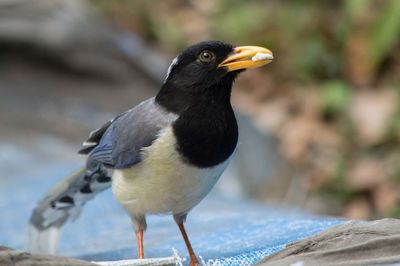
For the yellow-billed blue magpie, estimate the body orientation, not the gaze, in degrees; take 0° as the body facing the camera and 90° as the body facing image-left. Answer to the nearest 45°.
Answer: approximately 315°

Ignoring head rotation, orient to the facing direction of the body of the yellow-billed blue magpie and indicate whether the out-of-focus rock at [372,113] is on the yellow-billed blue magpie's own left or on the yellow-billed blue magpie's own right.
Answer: on the yellow-billed blue magpie's own left
